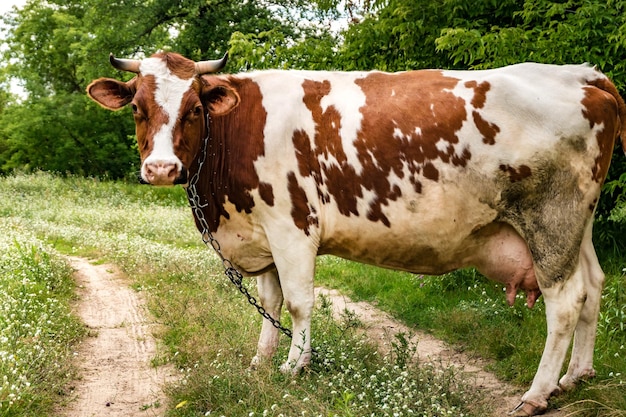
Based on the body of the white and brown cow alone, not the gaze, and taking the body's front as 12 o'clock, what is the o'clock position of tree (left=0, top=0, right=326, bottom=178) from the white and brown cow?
The tree is roughly at 2 o'clock from the white and brown cow.

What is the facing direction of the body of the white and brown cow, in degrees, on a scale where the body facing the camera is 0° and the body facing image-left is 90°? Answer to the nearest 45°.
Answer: approximately 90°
